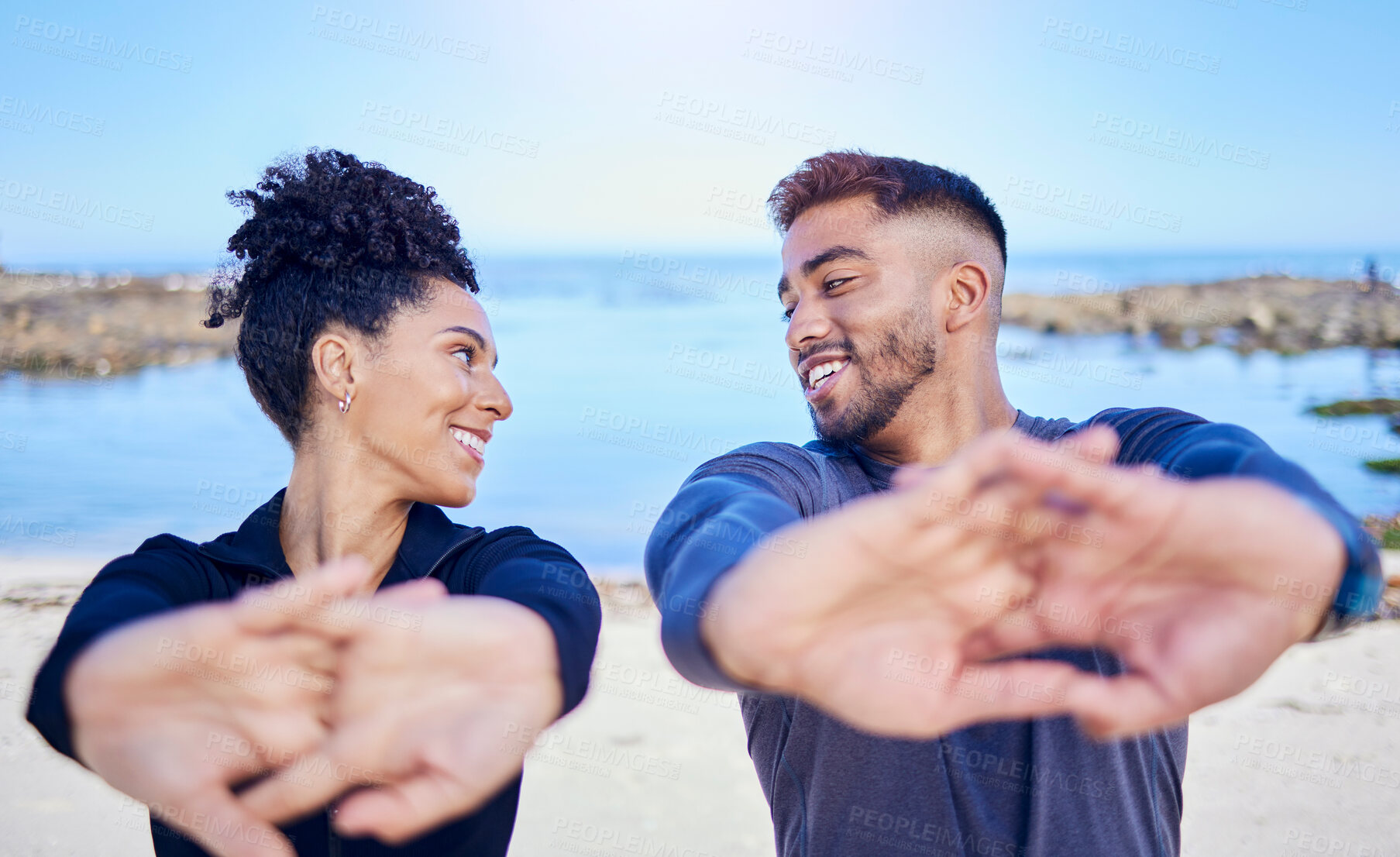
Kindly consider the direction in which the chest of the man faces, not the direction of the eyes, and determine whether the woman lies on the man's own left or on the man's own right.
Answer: on the man's own right

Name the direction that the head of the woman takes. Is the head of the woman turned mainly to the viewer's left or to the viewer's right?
to the viewer's right

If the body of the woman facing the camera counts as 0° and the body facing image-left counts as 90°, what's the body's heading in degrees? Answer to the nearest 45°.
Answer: approximately 0°

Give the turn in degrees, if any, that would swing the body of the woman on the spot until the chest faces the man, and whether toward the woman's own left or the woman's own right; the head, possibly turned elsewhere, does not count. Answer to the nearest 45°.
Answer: approximately 45° to the woman's own left

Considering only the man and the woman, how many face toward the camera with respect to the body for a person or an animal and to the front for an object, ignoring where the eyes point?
2
